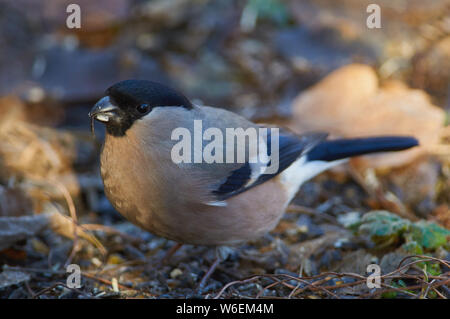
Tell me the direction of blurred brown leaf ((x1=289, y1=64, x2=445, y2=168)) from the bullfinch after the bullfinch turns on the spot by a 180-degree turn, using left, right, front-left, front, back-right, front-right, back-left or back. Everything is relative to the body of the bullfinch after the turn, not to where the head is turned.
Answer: front-left

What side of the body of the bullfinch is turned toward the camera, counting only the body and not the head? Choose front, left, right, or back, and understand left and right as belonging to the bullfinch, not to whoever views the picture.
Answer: left
